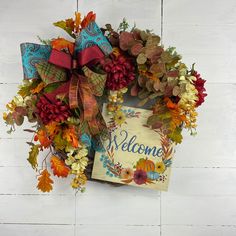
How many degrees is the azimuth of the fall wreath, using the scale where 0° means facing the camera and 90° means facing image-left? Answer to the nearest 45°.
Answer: approximately 0°
